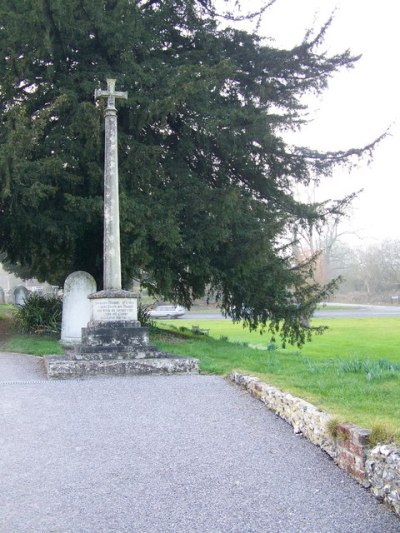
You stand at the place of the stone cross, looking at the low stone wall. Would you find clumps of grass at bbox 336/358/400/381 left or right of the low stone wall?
left

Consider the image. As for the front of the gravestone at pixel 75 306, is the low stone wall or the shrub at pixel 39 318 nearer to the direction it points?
the low stone wall

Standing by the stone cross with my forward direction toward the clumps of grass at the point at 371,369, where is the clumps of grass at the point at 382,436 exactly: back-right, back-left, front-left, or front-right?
front-right

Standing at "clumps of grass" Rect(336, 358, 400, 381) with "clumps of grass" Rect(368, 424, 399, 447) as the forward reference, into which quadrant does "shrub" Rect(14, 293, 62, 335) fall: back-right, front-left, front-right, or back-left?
back-right

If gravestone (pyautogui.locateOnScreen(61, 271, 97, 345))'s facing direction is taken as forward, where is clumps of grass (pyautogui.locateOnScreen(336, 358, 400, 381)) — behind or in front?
in front

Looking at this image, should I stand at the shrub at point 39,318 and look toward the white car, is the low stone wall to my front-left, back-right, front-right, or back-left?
back-right

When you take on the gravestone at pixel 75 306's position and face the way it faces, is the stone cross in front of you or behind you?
in front

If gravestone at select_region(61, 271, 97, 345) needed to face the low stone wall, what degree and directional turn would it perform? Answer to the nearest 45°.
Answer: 0° — it already faces it

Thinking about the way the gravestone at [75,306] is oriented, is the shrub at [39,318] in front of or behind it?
behind

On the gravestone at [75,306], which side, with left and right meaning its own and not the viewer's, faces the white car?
back

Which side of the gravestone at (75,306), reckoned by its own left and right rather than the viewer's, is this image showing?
front
